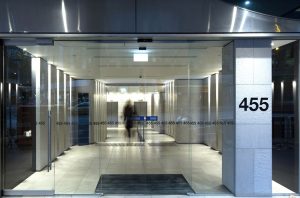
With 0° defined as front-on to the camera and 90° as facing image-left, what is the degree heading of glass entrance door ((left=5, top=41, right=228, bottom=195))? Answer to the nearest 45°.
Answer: approximately 0°

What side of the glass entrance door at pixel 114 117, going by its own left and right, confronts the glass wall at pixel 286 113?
left

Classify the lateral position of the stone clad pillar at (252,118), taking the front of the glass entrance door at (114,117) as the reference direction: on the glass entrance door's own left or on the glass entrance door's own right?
on the glass entrance door's own left

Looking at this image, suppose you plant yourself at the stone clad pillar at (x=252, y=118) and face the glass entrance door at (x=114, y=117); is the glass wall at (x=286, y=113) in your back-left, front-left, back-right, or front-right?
back-right
